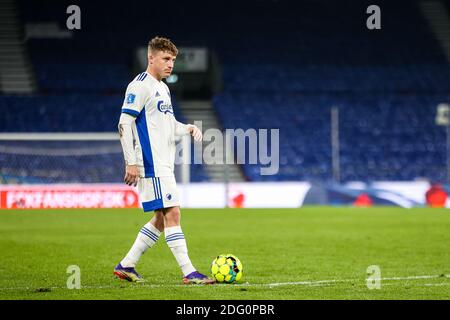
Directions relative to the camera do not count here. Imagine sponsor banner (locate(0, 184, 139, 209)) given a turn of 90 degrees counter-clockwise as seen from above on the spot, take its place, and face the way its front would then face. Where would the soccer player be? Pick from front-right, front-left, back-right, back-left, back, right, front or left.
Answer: right

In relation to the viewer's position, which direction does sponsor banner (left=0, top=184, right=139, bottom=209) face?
facing the viewer

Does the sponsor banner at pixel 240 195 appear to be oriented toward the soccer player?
yes

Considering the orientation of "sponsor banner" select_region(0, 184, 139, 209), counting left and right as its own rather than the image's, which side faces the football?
front

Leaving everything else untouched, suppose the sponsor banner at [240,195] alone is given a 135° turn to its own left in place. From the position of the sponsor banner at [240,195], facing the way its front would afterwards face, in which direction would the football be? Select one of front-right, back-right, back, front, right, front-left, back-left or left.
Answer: back-right

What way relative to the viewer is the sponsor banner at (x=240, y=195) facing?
toward the camera

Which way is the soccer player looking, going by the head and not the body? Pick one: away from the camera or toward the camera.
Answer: toward the camera
